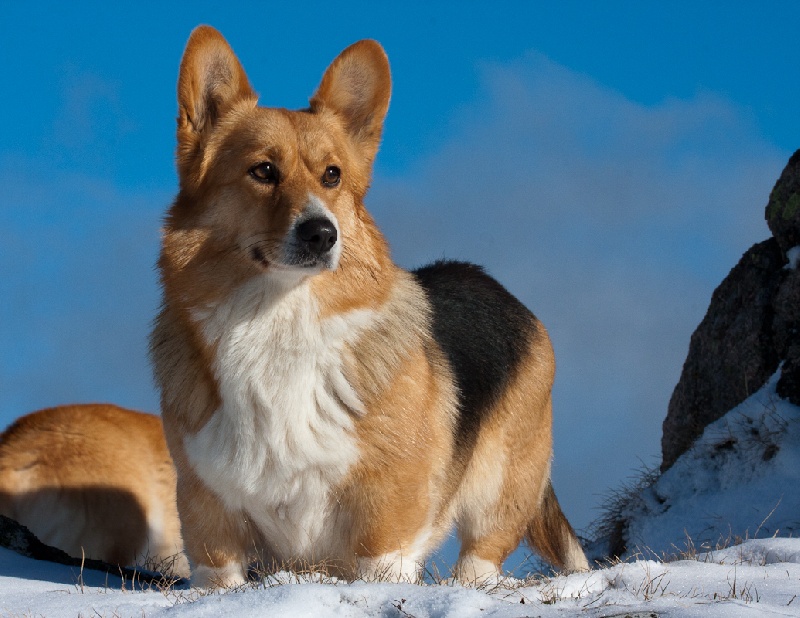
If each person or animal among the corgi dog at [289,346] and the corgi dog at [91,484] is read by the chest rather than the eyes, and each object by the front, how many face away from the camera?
0

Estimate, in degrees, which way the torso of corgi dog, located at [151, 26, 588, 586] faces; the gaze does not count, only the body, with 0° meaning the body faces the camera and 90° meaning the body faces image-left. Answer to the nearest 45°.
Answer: approximately 45°

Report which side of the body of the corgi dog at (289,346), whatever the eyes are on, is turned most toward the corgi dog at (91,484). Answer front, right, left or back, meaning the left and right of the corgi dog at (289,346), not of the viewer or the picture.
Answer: right

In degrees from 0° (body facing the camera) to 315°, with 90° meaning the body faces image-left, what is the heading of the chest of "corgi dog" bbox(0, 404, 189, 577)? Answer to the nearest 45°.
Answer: approximately 90°

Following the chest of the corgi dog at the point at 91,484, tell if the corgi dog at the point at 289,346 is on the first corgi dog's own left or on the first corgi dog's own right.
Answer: on the first corgi dog's own left
